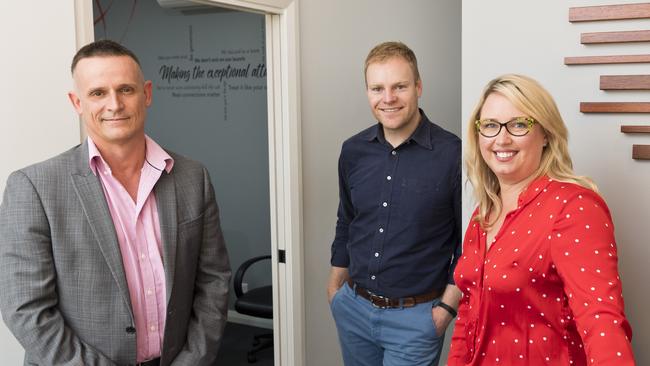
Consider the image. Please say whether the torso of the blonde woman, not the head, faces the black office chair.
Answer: no

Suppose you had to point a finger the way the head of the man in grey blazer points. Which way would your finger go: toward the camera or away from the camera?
toward the camera

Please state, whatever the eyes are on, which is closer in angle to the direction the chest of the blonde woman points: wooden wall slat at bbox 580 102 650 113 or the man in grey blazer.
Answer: the man in grey blazer

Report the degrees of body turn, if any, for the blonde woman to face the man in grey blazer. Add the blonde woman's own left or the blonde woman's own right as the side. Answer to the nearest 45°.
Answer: approximately 45° to the blonde woman's own right

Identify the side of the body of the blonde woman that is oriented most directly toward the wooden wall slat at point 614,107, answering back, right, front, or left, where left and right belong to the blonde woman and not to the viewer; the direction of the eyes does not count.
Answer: back

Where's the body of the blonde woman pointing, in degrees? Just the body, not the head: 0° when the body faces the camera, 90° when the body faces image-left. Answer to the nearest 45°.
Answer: approximately 45°

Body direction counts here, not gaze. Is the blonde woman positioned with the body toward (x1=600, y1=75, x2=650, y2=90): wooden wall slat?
no

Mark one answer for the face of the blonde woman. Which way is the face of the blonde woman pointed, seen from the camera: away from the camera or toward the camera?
toward the camera

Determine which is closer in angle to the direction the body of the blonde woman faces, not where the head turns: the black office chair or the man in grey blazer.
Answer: the man in grey blazer

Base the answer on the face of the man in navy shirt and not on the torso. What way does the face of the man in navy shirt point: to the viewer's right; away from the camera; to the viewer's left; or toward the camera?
toward the camera

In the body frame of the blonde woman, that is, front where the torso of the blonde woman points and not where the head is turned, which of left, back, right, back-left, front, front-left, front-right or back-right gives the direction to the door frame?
right
